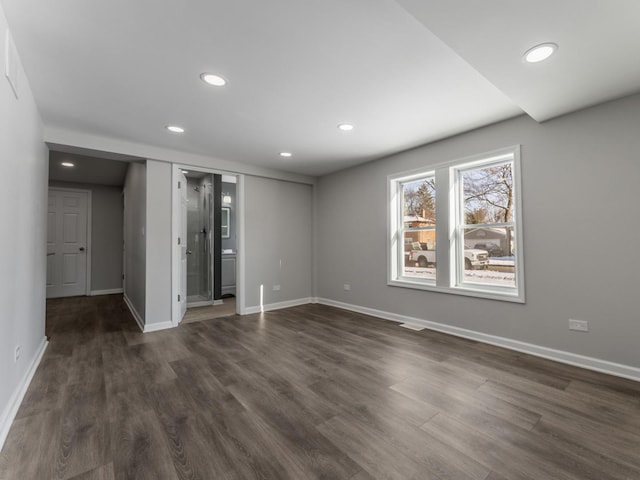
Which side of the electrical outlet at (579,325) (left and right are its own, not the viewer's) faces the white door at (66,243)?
right

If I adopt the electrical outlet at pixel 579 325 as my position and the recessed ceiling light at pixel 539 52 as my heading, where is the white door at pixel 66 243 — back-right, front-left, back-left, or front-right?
front-right

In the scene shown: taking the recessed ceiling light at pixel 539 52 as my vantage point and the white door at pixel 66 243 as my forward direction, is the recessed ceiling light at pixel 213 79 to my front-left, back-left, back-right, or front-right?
front-left

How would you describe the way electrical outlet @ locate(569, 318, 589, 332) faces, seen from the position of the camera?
facing the viewer

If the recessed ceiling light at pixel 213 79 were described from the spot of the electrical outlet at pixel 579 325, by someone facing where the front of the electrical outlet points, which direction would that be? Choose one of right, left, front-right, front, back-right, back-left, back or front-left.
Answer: front-right

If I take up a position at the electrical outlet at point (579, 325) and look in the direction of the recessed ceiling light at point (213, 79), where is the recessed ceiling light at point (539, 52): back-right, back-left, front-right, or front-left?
front-left
